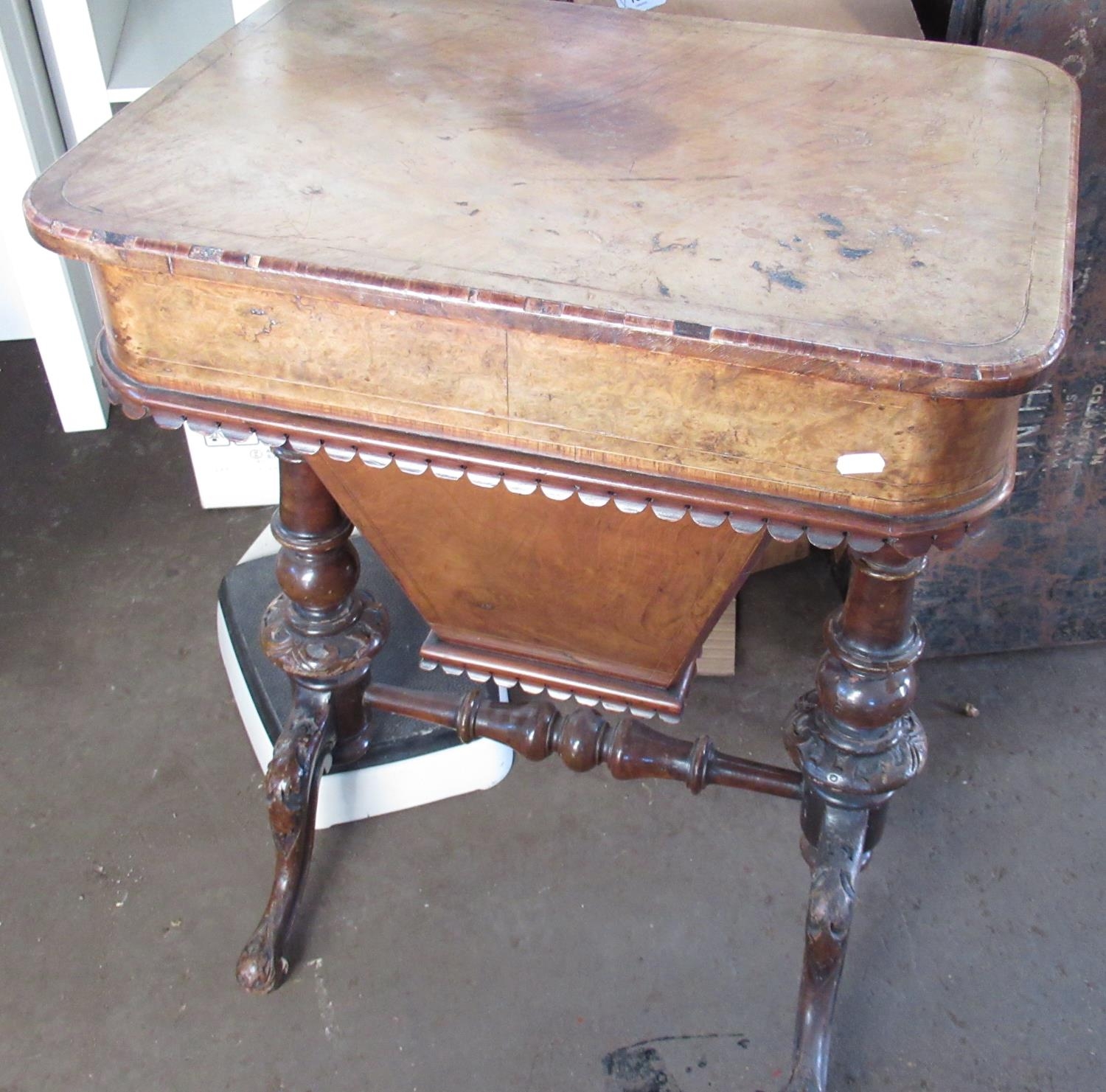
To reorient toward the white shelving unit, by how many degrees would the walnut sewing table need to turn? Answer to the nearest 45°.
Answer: approximately 135° to its right

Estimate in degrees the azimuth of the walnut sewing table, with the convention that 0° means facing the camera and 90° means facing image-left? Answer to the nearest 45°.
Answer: approximately 0°
